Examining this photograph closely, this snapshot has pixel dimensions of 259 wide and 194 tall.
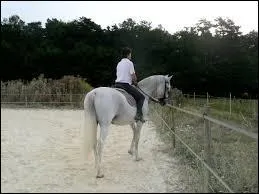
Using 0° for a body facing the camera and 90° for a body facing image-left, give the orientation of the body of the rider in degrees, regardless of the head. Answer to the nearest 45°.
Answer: approximately 225°

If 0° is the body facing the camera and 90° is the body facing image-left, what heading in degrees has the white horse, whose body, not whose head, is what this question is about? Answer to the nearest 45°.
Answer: approximately 225°
